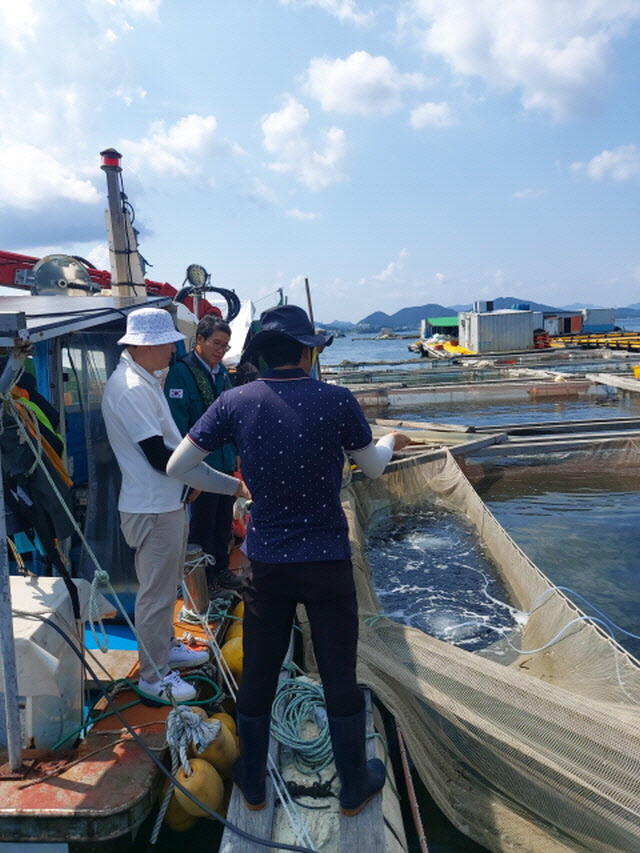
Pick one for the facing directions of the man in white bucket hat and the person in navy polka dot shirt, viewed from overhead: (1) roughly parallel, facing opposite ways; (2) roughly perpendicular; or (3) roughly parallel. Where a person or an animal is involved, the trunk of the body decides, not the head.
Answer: roughly perpendicular

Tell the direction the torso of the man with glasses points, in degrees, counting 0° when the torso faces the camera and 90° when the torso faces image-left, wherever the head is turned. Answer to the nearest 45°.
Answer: approximately 315°

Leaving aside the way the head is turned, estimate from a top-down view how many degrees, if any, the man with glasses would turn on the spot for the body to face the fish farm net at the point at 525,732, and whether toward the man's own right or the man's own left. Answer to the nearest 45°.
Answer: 0° — they already face it

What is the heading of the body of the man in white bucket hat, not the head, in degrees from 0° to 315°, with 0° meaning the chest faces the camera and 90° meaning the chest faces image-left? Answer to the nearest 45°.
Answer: approximately 270°

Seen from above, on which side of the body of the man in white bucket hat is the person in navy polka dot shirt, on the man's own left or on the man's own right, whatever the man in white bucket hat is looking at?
on the man's own right

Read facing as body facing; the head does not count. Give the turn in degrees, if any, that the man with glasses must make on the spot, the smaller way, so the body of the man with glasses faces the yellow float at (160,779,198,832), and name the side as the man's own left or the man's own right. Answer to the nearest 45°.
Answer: approximately 45° to the man's own right

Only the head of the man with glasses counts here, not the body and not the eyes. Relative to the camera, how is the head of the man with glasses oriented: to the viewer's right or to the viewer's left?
to the viewer's right

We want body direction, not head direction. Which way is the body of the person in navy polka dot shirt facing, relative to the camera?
away from the camera

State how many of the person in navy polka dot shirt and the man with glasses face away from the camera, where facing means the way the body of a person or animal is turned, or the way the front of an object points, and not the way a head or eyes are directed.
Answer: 1

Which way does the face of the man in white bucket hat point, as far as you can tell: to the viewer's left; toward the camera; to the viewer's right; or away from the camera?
to the viewer's right
